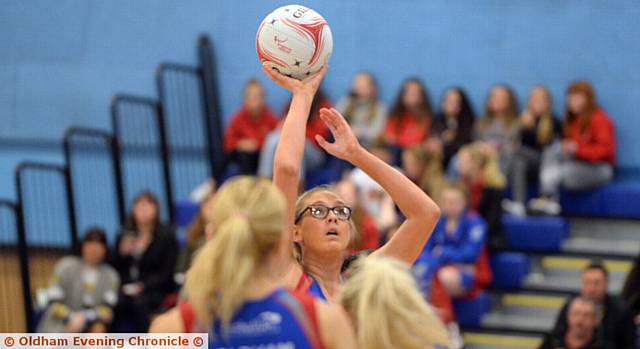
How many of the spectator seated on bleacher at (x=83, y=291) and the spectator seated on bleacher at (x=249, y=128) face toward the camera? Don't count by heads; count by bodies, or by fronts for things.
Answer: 2

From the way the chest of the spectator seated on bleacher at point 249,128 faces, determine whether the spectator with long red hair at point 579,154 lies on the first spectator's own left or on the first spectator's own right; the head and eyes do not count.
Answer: on the first spectator's own left

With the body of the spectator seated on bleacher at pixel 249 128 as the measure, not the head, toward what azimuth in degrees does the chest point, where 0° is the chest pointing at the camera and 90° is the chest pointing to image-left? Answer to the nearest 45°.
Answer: approximately 0°

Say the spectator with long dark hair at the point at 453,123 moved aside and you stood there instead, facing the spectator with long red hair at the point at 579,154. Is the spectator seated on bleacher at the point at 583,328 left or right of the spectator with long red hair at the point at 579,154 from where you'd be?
right

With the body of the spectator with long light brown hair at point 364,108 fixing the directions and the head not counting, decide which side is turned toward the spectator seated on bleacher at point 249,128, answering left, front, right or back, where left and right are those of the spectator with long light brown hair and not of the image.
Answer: right
